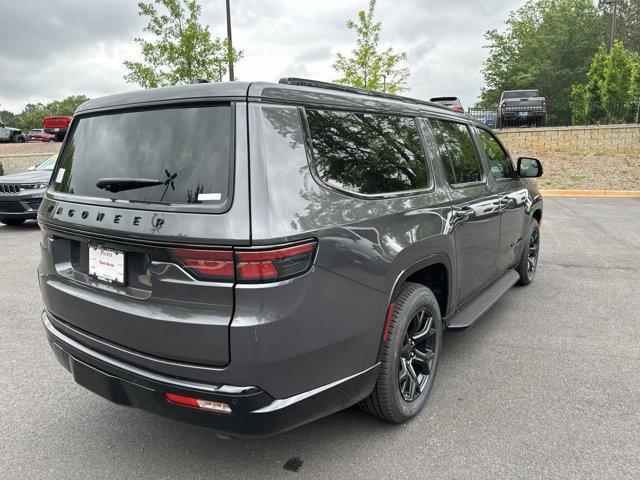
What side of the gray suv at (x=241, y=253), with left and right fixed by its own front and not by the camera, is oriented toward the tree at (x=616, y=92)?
front

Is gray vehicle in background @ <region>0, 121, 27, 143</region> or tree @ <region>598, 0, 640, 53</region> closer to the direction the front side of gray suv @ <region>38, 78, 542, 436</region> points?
the tree

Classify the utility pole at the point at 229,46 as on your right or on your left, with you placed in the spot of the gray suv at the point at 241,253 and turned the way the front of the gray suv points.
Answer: on your left

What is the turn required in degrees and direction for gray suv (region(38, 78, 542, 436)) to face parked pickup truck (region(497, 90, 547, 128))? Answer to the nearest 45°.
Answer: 0° — it already faces it

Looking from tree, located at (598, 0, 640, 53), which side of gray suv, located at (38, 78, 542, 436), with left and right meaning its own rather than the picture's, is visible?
front

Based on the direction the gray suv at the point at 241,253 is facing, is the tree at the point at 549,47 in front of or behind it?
in front

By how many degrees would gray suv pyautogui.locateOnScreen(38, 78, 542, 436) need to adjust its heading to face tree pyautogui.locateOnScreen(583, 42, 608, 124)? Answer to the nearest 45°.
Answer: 0° — it already faces it

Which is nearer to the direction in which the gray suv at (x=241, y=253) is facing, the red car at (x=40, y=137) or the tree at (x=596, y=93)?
the tree

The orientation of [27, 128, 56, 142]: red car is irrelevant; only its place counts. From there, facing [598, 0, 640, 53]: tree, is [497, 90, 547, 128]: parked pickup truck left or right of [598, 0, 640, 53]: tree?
right

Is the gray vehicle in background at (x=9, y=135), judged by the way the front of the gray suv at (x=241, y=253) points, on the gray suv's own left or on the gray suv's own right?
on the gray suv's own left

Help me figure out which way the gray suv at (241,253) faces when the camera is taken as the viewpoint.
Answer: facing away from the viewer and to the right of the viewer

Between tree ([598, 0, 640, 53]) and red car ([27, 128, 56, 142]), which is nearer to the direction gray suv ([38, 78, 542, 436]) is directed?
the tree
